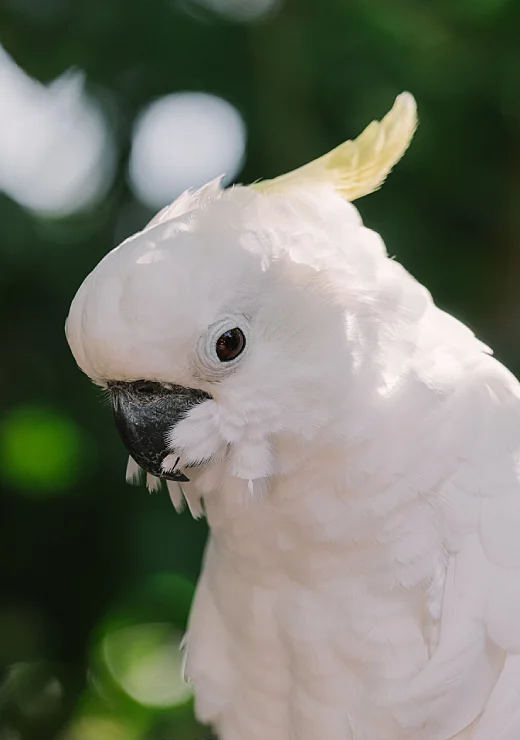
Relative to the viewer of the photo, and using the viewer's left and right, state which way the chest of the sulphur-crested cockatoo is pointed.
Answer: facing the viewer and to the left of the viewer
